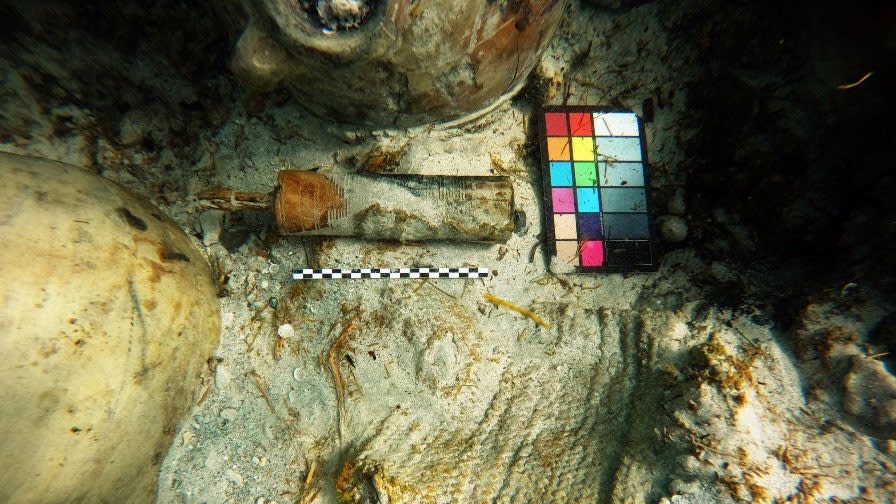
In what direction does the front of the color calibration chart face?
toward the camera
